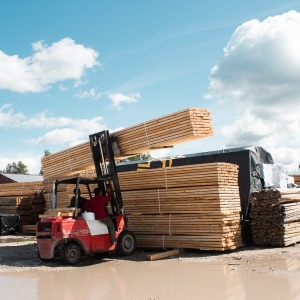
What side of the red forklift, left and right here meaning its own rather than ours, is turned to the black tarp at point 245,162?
front

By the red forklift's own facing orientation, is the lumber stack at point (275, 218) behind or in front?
in front

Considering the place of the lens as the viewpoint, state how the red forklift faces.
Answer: facing away from the viewer and to the right of the viewer

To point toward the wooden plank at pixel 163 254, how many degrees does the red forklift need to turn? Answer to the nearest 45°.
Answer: approximately 45° to its right

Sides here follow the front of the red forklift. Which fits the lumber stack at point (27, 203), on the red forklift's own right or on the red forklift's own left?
on the red forklift's own left

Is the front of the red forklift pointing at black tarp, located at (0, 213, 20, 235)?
no

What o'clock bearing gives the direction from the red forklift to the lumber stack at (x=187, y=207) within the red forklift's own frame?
The lumber stack is roughly at 1 o'clock from the red forklift.
